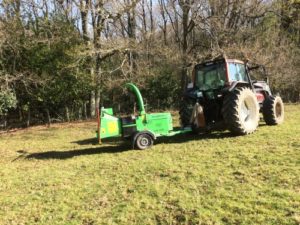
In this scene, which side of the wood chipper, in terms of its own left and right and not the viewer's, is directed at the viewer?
right

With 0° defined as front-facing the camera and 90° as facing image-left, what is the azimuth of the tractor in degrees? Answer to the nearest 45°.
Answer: approximately 225°

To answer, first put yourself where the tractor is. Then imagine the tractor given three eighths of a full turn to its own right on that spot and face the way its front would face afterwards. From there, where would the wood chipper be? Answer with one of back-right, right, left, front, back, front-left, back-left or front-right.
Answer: front-right
